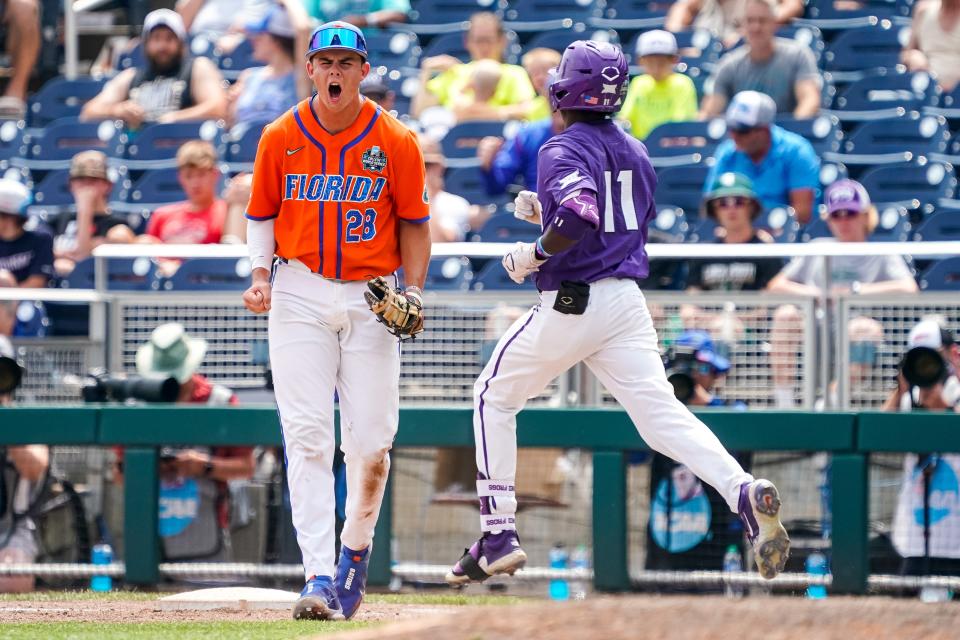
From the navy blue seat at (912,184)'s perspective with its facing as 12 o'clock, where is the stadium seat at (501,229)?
The stadium seat is roughly at 2 o'clock from the navy blue seat.

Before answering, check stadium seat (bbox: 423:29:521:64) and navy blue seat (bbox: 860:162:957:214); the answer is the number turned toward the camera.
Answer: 2

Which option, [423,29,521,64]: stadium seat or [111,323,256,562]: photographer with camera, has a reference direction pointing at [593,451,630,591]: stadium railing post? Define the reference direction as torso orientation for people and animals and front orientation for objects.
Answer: the stadium seat

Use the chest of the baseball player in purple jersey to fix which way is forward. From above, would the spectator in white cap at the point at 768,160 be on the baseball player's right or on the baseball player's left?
on the baseball player's right

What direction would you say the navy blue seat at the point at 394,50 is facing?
toward the camera

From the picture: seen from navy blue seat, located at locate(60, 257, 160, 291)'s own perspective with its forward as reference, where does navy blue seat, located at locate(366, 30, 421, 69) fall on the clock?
navy blue seat, located at locate(366, 30, 421, 69) is roughly at 7 o'clock from navy blue seat, located at locate(60, 257, 160, 291).

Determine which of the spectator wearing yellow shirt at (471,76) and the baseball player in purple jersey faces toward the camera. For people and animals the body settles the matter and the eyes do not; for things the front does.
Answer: the spectator wearing yellow shirt

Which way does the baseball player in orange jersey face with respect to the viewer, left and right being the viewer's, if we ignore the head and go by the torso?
facing the viewer

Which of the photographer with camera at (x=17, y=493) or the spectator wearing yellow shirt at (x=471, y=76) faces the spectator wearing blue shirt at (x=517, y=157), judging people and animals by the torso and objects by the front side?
the spectator wearing yellow shirt

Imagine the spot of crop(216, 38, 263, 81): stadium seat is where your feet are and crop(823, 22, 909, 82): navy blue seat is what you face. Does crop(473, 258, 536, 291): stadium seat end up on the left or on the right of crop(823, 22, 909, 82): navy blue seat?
right

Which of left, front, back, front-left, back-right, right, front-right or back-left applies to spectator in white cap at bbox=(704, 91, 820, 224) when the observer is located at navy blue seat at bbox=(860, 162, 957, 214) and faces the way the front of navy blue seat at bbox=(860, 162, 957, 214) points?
front-right

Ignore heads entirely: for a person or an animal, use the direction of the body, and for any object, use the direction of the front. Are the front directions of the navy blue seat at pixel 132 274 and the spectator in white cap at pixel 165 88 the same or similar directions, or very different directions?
same or similar directions

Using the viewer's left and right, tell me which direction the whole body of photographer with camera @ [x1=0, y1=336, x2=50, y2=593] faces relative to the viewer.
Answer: facing the viewer

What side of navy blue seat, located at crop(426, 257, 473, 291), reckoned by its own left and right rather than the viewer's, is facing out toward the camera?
front

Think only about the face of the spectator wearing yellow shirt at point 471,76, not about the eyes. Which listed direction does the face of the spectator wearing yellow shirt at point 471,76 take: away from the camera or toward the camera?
toward the camera

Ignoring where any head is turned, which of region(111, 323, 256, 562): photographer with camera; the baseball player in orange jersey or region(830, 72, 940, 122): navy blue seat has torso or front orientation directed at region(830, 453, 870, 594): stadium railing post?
the navy blue seat
